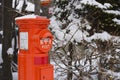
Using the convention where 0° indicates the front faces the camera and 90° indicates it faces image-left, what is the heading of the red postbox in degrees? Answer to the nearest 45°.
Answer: approximately 315°

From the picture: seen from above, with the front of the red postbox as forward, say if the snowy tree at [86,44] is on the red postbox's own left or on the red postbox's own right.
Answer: on the red postbox's own left

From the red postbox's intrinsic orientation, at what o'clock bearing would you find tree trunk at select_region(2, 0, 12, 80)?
The tree trunk is roughly at 7 o'clock from the red postbox.
